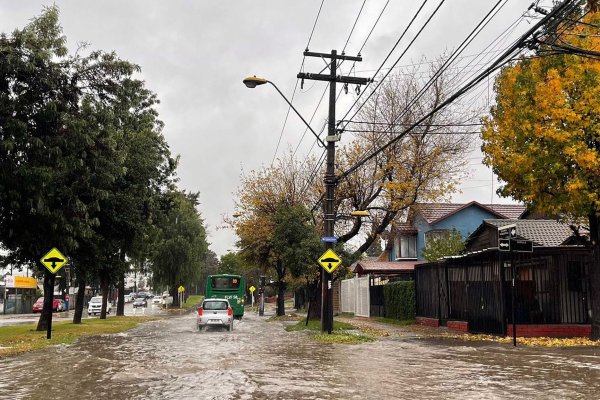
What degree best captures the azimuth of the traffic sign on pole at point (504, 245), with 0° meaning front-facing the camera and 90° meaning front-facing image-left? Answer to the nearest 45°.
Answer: approximately 0°

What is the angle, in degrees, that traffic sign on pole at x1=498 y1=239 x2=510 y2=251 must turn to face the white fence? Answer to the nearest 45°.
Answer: approximately 135° to its right

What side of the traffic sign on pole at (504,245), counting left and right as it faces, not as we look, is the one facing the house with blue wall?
back

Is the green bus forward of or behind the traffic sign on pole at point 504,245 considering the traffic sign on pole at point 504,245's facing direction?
behind
